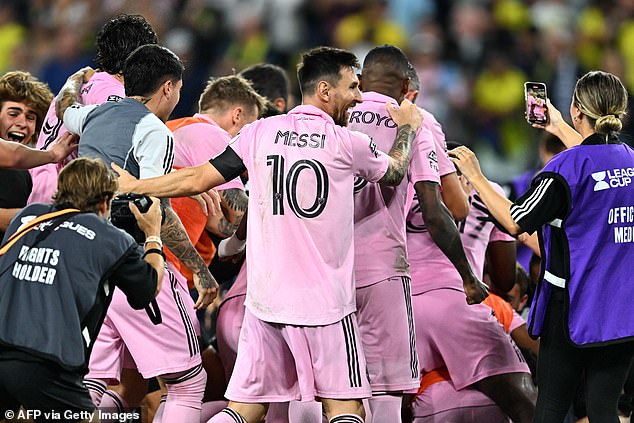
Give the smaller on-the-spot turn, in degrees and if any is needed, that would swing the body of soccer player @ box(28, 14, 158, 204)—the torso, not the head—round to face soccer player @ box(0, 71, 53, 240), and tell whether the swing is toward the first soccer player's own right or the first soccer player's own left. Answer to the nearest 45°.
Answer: approximately 90° to the first soccer player's own left

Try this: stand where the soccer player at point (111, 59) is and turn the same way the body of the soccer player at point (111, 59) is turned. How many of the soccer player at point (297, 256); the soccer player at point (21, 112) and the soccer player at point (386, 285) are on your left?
1

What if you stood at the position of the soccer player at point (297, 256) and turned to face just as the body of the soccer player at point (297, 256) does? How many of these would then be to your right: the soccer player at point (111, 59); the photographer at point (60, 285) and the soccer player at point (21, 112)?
0

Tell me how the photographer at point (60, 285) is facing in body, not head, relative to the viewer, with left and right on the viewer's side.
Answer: facing away from the viewer and to the right of the viewer

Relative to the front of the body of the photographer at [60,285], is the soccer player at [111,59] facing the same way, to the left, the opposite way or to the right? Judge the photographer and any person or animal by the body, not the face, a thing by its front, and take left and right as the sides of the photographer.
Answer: the same way

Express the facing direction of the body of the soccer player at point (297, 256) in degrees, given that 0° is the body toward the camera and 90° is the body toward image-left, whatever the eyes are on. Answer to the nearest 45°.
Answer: approximately 180°

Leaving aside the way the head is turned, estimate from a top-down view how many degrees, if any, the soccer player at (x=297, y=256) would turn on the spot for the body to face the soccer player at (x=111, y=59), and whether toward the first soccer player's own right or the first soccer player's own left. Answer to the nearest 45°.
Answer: approximately 45° to the first soccer player's own left

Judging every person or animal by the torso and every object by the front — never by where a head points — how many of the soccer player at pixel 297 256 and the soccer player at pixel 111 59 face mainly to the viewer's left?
0

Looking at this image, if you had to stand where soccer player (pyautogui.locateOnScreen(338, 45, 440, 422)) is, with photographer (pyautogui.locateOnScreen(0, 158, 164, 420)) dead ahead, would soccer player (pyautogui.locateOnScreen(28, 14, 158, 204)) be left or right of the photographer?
right

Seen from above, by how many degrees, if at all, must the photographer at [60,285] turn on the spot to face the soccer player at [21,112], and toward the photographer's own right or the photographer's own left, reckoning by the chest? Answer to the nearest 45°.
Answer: approximately 45° to the photographer's own left

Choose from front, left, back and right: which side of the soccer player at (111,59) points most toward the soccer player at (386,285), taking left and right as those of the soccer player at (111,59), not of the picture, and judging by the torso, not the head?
right

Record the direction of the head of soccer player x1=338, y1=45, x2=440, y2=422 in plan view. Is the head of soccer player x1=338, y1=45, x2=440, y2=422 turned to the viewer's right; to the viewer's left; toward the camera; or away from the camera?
away from the camera
